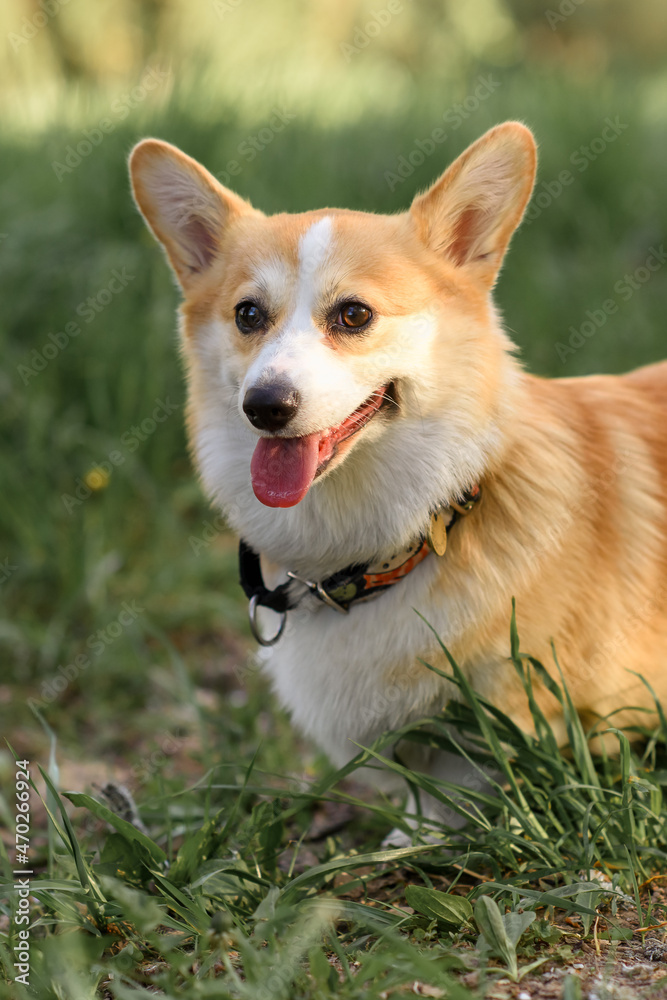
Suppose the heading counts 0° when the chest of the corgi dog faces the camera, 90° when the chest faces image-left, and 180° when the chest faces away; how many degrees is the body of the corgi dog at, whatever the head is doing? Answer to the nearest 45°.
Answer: approximately 45°

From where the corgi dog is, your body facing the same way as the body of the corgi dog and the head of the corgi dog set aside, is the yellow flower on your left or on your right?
on your right
